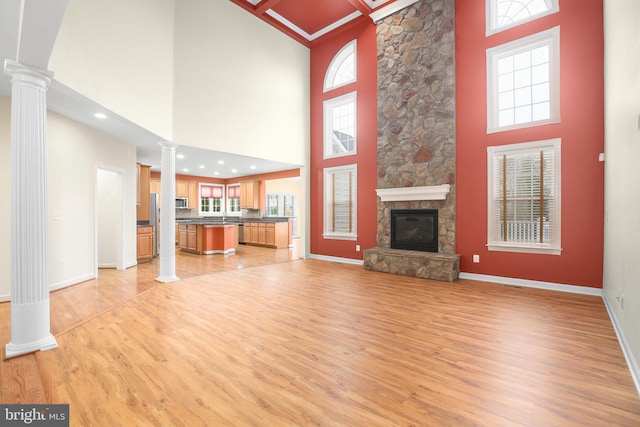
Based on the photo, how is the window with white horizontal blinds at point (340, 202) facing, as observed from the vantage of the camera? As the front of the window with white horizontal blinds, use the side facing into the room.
facing the viewer and to the left of the viewer

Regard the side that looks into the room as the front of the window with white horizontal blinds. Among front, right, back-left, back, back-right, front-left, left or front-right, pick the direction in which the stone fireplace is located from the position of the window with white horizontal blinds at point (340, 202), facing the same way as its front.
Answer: left

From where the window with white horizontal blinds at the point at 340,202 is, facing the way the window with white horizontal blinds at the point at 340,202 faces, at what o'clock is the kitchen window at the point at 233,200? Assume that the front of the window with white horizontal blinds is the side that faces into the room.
The kitchen window is roughly at 3 o'clock from the window with white horizontal blinds.

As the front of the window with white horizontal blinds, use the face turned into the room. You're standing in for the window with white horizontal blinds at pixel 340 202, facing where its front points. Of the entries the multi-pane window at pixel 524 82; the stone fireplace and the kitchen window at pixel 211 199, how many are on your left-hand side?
2

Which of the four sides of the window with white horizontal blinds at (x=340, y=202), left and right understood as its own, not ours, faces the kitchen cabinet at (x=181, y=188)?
right

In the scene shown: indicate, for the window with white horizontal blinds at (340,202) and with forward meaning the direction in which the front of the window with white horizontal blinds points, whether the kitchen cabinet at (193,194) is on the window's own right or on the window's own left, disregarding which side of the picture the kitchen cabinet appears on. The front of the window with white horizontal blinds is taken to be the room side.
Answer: on the window's own right

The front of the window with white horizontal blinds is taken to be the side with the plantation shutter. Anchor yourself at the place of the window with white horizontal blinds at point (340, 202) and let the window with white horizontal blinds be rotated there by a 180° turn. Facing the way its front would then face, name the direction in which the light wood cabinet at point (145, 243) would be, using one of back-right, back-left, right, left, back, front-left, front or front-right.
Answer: back-left

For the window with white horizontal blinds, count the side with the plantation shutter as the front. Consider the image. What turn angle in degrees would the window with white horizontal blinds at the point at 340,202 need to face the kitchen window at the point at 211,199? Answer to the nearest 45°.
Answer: approximately 90° to its right

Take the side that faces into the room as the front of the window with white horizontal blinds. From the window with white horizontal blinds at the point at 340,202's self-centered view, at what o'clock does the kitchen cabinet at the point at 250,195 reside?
The kitchen cabinet is roughly at 3 o'clock from the window with white horizontal blinds.

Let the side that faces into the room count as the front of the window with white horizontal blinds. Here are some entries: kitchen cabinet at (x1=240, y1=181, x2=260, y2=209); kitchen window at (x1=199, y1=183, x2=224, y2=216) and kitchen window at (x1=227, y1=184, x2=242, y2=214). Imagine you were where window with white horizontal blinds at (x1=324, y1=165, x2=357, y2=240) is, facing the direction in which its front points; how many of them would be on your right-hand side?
3
